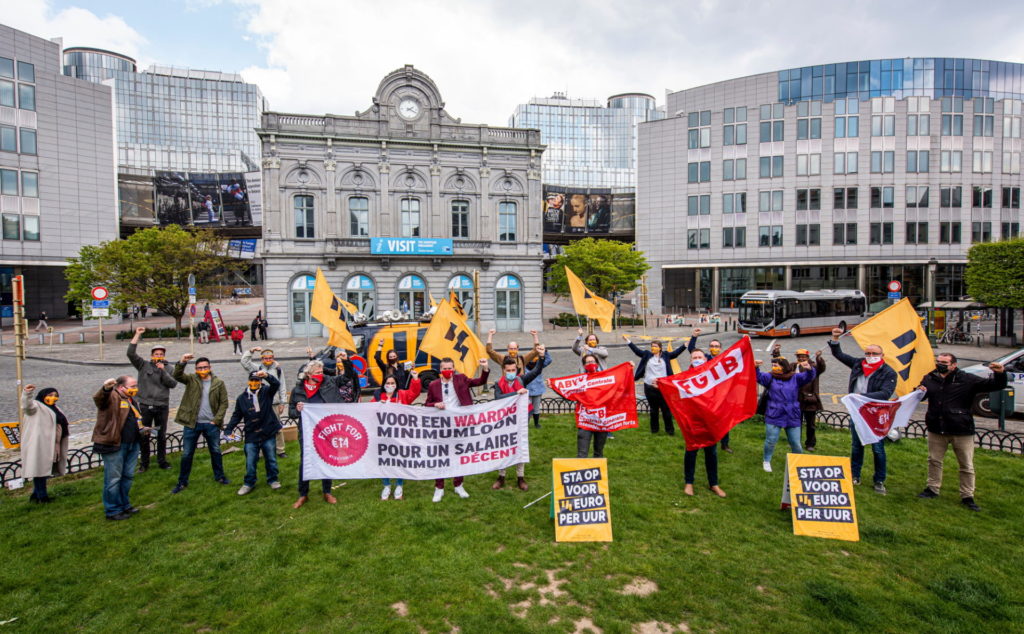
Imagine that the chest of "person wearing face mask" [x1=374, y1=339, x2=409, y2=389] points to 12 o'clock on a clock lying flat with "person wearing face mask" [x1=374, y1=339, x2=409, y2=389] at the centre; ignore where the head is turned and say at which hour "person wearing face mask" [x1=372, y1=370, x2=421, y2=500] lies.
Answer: "person wearing face mask" [x1=372, y1=370, x2=421, y2=500] is roughly at 12 o'clock from "person wearing face mask" [x1=374, y1=339, x2=409, y2=389].

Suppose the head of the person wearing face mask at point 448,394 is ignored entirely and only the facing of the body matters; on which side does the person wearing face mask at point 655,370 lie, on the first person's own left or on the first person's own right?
on the first person's own left

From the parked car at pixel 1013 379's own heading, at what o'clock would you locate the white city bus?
The white city bus is roughly at 2 o'clock from the parked car.

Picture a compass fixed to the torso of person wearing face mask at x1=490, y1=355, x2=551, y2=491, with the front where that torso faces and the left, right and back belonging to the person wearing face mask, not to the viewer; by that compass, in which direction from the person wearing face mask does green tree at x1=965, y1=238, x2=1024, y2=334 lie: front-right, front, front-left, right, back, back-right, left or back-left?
back-left
